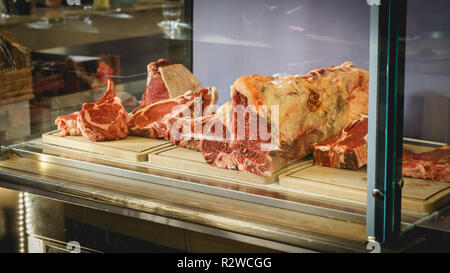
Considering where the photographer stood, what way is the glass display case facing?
facing the viewer and to the left of the viewer
